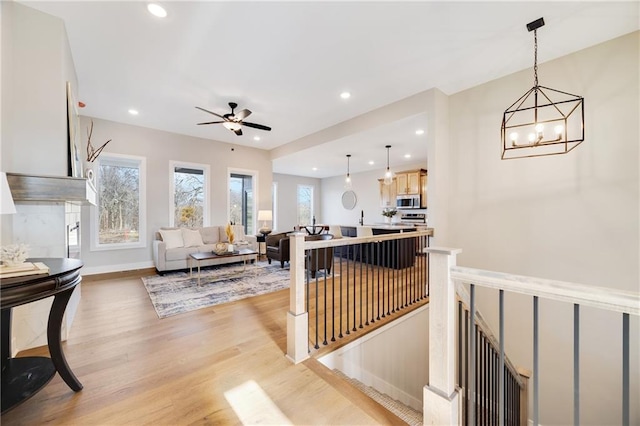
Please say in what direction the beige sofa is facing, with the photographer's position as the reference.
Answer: facing the viewer and to the right of the viewer

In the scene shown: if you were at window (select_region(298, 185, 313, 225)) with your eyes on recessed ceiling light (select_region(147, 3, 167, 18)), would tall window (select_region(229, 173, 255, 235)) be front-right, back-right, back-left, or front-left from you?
front-right

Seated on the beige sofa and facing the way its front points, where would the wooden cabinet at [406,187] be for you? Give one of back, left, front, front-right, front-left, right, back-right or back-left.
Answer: front-left

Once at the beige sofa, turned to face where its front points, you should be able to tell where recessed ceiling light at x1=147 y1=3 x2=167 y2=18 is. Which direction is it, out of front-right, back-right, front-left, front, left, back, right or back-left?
front-right

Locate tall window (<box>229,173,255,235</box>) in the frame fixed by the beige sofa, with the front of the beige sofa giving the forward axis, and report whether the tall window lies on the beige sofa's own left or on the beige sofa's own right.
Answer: on the beige sofa's own left

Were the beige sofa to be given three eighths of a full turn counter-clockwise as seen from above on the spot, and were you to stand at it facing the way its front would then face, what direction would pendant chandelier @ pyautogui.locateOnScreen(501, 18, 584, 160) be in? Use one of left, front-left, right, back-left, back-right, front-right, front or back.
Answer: back-right

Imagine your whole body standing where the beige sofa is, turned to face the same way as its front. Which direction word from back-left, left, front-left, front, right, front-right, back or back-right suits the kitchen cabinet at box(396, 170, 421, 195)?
front-left

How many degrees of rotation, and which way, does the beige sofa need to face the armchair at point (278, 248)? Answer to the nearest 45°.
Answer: approximately 45° to its left

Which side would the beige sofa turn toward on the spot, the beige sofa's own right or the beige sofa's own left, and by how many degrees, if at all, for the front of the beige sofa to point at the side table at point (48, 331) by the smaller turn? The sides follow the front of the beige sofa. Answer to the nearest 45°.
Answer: approximately 45° to the beige sofa's own right

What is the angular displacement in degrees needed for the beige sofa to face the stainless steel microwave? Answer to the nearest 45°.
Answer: approximately 45° to its left

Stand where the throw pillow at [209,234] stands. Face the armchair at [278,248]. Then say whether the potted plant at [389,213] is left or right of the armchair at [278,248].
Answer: left

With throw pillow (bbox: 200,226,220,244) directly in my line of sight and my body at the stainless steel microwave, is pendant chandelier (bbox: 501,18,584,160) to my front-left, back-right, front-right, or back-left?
front-left
